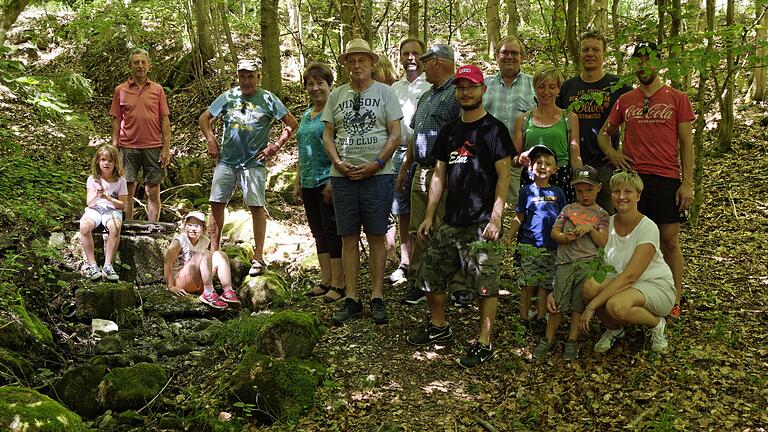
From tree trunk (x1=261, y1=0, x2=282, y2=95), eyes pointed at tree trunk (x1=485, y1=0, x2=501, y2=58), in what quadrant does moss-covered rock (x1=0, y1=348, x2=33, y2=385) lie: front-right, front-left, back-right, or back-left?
back-right

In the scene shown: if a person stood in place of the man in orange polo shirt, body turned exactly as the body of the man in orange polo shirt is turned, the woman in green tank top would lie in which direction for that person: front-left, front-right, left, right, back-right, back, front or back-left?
front-left

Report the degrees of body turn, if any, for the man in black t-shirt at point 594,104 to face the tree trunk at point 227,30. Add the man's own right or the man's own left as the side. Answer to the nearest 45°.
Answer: approximately 135° to the man's own right

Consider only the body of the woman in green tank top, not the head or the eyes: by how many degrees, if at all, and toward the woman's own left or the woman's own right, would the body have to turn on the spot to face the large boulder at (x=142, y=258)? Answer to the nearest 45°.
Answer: approximately 90° to the woman's own right

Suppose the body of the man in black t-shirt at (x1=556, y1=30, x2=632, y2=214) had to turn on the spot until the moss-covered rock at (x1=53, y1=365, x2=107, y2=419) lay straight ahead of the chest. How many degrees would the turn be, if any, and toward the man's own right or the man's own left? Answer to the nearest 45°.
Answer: approximately 45° to the man's own right
